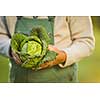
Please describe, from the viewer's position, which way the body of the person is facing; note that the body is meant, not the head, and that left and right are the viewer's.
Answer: facing the viewer
